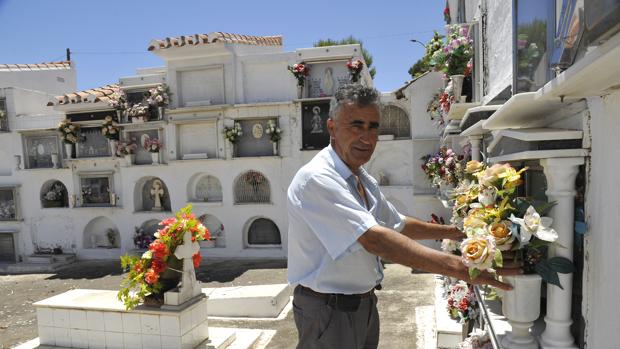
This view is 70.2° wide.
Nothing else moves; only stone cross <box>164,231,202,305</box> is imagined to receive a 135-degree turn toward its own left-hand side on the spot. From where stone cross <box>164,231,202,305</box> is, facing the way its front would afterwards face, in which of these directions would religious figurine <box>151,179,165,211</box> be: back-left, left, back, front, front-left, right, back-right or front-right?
front

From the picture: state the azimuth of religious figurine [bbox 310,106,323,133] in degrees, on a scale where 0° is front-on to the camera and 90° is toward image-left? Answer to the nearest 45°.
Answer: approximately 0°

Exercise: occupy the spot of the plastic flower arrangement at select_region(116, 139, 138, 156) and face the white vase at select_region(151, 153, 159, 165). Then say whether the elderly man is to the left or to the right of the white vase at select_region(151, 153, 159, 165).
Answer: right

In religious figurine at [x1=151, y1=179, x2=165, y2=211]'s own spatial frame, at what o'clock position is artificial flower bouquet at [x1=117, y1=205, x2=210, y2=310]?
The artificial flower bouquet is roughly at 12 o'clock from the religious figurine.

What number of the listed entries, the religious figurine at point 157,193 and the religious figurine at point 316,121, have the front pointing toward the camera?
2

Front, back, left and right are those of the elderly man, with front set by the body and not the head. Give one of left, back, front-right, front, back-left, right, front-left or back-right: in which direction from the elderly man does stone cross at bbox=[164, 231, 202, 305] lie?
back

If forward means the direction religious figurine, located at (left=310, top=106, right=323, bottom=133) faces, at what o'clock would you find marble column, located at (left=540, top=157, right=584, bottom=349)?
The marble column is roughly at 12 o'clock from the religious figurine.

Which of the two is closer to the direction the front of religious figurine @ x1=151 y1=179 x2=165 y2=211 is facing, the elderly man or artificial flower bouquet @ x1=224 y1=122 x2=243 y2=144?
the elderly man

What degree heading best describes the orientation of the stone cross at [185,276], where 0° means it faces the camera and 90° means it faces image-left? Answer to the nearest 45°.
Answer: approximately 315°

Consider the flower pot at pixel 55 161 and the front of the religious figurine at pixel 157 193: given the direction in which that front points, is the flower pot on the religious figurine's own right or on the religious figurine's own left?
on the religious figurine's own right
